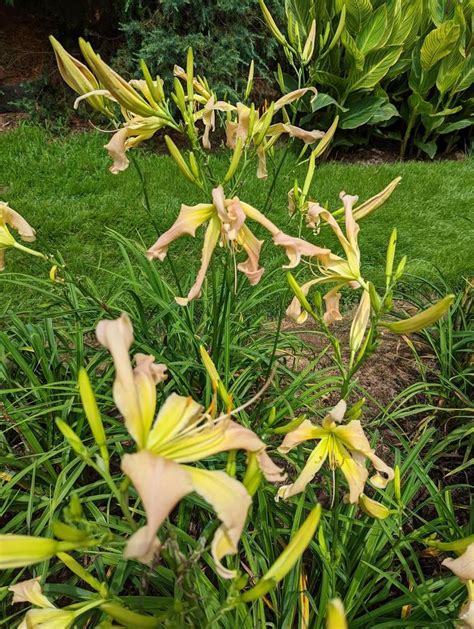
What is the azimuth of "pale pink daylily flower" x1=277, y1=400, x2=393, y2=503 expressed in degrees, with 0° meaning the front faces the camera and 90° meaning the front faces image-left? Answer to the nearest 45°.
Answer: approximately 0°

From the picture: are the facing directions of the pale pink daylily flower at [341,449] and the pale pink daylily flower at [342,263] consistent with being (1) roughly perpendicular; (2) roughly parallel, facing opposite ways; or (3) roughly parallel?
roughly perpendicular

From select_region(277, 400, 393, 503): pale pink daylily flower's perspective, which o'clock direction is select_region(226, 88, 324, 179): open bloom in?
The open bloom is roughly at 5 o'clock from the pale pink daylily flower.
